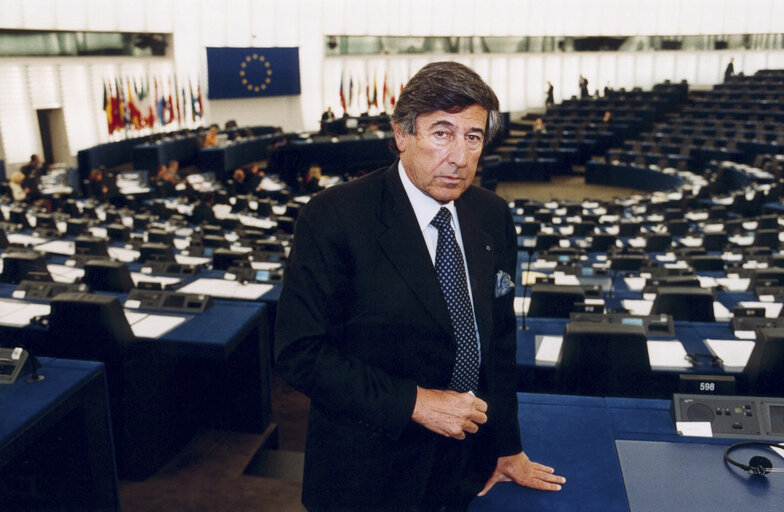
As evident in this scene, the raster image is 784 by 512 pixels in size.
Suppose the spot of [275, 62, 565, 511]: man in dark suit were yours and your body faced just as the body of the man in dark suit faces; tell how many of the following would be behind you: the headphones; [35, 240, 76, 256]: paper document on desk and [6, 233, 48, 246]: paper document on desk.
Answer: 2

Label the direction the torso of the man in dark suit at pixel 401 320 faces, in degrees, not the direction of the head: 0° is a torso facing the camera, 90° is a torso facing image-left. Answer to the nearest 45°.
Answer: approximately 315°

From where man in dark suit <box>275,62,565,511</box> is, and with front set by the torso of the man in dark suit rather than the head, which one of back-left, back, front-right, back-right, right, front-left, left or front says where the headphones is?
front-left

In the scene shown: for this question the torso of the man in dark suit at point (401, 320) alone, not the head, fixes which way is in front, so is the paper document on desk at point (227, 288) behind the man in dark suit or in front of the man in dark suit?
behind

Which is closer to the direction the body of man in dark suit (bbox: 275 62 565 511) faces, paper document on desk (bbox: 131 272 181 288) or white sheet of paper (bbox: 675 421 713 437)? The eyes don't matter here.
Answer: the white sheet of paper

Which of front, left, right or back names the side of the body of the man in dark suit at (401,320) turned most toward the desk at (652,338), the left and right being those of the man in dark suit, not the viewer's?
left
